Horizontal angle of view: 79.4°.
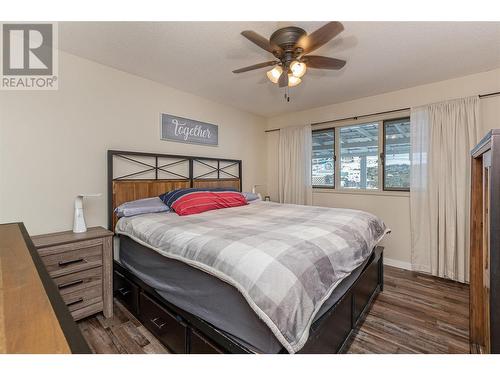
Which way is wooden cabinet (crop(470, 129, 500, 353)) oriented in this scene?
to the viewer's left

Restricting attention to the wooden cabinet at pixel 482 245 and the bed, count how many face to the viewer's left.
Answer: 1

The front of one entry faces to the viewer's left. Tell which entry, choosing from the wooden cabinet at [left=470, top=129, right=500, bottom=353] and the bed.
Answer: the wooden cabinet

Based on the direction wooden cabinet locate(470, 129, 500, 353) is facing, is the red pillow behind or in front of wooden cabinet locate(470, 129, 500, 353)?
in front

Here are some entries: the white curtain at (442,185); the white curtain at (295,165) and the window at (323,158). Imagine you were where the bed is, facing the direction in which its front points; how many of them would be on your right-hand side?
0

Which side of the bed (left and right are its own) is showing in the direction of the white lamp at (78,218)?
right

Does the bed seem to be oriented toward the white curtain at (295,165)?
no

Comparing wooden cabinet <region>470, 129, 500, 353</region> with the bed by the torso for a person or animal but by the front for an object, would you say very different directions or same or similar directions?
very different directions

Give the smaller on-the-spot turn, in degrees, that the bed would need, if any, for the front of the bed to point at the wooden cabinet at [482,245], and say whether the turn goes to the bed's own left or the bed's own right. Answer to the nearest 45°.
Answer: approximately 45° to the bed's own left

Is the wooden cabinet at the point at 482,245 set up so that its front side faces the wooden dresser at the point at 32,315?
no

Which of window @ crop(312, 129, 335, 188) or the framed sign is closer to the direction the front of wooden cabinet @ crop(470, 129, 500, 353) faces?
the framed sign

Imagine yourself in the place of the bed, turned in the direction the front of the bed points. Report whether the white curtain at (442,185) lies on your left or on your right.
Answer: on your left

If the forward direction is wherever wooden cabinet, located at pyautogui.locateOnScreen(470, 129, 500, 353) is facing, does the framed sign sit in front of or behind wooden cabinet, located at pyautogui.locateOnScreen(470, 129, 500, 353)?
in front

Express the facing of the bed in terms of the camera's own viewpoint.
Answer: facing the viewer and to the right of the viewer

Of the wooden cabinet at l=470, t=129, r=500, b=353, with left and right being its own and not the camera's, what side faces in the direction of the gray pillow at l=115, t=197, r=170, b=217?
front
